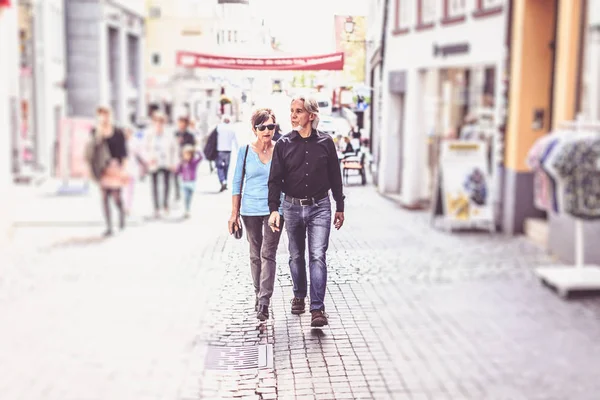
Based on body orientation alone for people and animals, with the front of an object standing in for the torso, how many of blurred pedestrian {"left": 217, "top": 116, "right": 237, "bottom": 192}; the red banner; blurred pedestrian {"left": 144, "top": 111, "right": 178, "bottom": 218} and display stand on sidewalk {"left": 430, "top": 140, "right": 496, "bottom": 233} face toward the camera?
3
